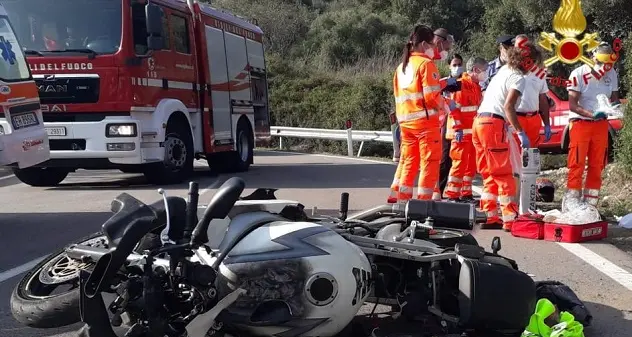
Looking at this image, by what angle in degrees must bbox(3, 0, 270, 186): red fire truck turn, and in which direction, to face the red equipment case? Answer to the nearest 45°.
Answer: approximately 90° to its left

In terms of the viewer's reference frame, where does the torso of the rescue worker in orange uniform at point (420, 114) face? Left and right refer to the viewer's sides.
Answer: facing away from the viewer and to the right of the viewer

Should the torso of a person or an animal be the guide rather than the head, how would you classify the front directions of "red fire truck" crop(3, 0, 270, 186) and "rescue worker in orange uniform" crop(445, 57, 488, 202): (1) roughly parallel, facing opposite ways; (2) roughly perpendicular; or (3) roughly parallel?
roughly perpendicular

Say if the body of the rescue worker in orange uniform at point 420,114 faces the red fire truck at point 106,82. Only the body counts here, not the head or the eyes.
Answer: no

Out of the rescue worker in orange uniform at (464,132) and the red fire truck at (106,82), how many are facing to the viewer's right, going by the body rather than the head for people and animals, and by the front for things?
1

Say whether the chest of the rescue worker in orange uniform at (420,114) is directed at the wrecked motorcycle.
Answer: no

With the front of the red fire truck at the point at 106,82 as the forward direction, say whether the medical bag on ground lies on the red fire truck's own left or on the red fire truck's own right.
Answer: on the red fire truck's own left

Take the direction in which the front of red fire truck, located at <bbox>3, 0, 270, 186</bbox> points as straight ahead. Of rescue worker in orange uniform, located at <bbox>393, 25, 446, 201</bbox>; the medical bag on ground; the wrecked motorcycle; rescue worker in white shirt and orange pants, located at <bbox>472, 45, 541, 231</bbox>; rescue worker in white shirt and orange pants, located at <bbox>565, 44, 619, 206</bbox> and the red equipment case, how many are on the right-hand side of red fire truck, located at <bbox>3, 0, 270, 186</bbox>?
0

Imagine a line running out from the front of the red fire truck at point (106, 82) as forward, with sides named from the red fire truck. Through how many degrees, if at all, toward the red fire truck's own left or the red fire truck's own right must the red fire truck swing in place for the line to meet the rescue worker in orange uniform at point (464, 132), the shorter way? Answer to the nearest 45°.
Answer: approximately 90° to the red fire truck's own left

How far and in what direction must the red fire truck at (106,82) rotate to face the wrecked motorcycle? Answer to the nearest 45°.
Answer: approximately 45° to its left

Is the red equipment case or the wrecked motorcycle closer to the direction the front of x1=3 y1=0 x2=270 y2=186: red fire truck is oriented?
the wrecked motorcycle

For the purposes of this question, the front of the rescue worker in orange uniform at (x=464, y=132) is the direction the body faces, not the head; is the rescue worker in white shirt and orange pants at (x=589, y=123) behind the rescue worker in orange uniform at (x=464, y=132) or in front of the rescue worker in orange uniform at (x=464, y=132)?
in front

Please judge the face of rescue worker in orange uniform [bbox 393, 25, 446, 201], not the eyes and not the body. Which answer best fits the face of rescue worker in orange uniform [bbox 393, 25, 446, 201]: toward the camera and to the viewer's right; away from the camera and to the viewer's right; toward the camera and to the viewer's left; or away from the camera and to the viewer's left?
away from the camera and to the viewer's right
